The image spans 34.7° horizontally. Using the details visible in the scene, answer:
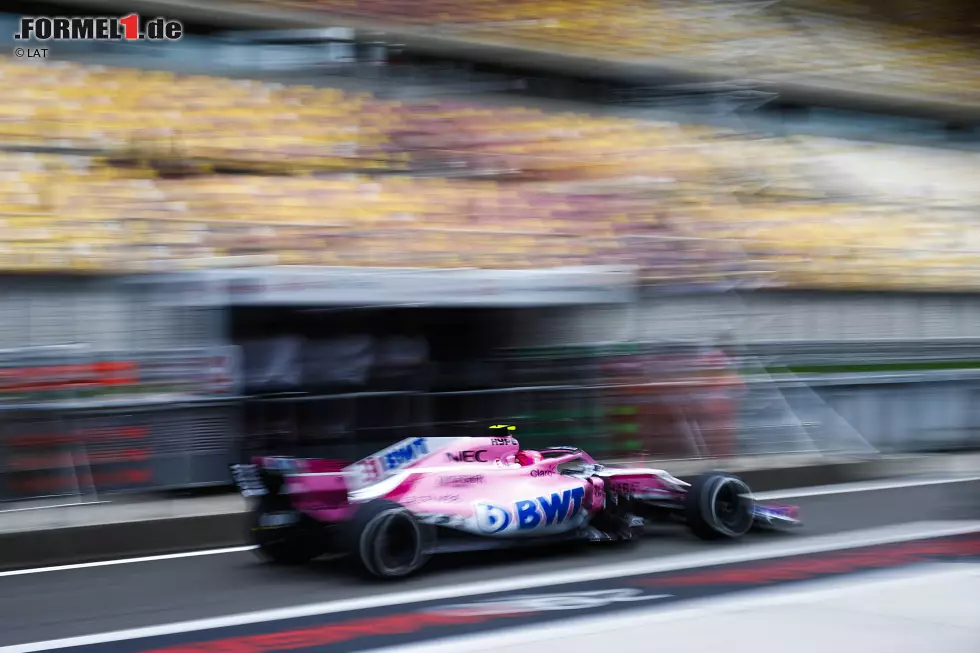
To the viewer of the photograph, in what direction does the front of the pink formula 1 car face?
facing away from the viewer and to the right of the viewer
